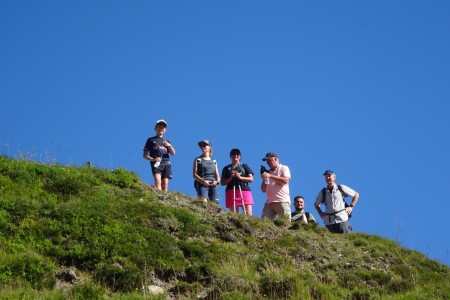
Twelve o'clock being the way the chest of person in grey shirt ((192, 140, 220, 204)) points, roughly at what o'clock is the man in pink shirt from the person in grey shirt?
The man in pink shirt is roughly at 9 o'clock from the person in grey shirt.

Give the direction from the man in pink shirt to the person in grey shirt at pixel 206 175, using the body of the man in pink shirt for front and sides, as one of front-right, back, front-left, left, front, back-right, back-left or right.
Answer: front-right

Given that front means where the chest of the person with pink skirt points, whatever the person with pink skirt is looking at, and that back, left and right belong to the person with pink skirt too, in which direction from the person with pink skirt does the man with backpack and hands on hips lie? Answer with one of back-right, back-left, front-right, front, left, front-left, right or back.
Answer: left

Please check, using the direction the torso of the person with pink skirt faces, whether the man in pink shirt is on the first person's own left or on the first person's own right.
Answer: on the first person's own left

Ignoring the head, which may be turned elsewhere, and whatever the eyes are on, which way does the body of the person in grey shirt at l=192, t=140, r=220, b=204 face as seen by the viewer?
toward the camera

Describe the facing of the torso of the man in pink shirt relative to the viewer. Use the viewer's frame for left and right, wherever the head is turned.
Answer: facing the viewer and to the left of the viewer

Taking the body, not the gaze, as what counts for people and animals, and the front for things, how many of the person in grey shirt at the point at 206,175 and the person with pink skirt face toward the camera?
2

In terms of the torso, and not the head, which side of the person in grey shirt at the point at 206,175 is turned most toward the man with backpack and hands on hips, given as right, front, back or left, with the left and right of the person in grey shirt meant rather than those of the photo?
left

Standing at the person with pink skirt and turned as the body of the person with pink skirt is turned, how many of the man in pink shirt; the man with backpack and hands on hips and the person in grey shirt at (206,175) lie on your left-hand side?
2

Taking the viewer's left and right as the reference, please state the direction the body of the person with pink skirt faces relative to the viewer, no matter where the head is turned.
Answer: facing the viewer
